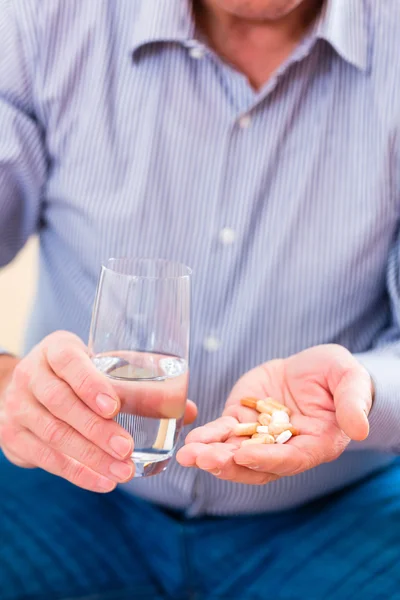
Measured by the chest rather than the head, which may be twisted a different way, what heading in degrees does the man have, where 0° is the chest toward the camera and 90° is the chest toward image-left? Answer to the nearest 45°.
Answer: approximately 0°
